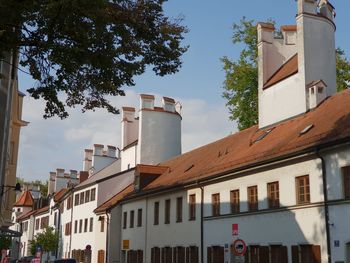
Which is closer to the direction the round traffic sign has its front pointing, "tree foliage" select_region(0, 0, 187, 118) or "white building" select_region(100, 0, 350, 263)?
the tree foliage

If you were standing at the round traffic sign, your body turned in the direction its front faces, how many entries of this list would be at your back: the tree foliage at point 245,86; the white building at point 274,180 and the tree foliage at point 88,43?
2

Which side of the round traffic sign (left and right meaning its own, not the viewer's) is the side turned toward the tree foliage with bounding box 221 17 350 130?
back

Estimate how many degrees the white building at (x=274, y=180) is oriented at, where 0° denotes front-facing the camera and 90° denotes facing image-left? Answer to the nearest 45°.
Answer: approximately 45°

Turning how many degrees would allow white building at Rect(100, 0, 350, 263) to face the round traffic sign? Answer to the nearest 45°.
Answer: approximately 45° to its left

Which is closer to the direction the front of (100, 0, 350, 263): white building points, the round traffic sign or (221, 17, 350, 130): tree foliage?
the round traffic sign

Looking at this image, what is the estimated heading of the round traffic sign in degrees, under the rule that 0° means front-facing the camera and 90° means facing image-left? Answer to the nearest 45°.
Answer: approximately 0°

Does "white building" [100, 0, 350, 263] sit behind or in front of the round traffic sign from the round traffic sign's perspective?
behind

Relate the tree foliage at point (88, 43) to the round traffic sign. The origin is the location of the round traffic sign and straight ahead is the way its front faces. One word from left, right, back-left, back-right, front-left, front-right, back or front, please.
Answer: front-right
